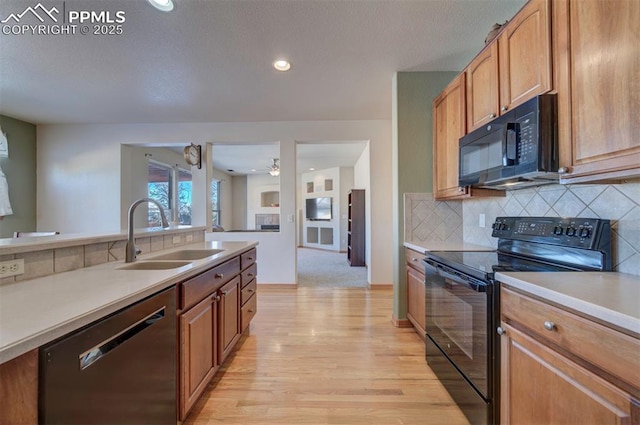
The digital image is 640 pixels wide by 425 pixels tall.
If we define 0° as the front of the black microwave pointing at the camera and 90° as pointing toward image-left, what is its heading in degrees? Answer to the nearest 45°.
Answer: approximately 45°

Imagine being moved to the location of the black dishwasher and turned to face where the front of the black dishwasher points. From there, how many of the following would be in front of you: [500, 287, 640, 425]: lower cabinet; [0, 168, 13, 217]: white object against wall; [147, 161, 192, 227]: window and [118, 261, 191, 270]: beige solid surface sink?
1

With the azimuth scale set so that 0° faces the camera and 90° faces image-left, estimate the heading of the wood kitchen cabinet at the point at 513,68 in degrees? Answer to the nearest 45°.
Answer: approximately 45°

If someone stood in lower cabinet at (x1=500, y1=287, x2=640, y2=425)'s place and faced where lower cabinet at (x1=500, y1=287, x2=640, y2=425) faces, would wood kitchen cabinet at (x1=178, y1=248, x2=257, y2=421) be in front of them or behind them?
in front

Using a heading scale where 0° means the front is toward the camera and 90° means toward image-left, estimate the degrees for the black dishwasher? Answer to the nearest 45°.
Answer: approximately 315°

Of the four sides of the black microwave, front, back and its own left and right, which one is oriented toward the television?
right

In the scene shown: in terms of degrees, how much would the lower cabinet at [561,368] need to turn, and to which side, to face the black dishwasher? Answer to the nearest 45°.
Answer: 0° — it already faces it

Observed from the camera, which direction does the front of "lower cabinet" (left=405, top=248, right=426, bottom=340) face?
facing to the left of the viewer

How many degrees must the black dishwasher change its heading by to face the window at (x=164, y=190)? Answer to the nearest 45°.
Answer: approximately 135° to its left

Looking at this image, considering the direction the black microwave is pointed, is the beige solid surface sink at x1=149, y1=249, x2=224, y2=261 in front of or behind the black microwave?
in front

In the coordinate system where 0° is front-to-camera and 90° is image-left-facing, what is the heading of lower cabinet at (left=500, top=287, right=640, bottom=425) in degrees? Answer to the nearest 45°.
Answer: approximately 45°

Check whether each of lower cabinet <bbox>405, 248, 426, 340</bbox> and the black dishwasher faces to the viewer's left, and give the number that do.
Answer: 1

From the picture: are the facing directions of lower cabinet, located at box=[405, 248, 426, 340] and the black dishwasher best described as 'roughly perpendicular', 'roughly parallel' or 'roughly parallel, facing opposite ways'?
roughly parallel, facing opposite ways
